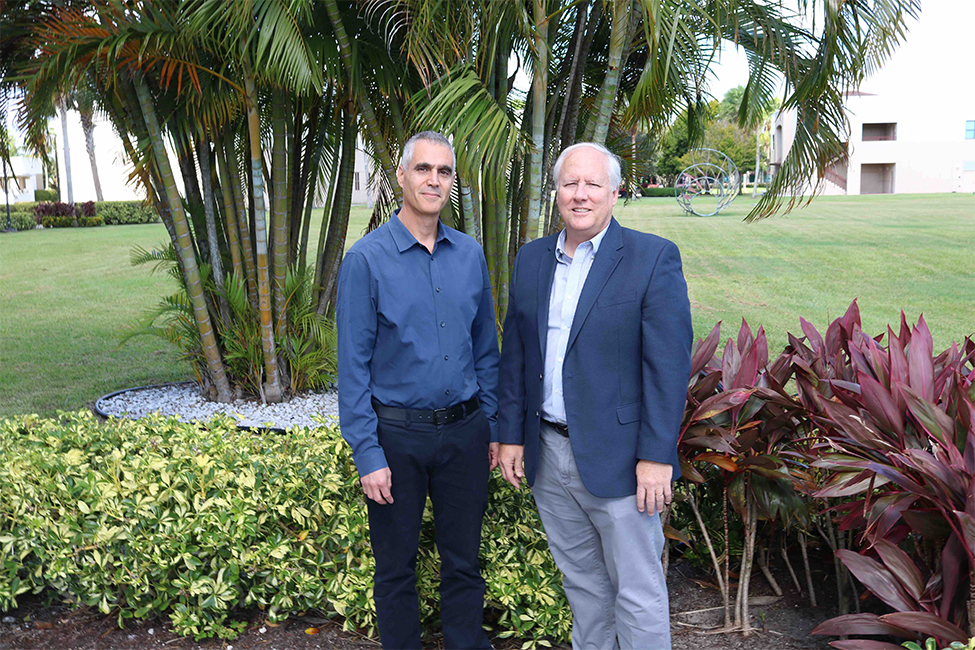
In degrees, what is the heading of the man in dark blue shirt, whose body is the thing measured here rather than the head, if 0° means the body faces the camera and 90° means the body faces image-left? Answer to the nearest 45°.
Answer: approximately 315°

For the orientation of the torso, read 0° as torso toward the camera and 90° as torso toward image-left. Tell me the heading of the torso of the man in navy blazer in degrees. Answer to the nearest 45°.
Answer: approximately 45°

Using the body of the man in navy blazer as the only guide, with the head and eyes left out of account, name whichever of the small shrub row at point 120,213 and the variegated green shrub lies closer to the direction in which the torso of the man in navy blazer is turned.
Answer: the variegated green shrub

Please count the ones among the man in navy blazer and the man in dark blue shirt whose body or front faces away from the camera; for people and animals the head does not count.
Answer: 0
